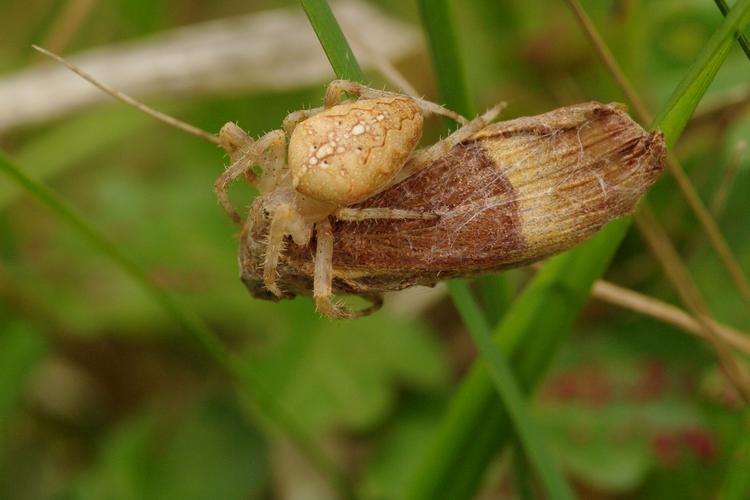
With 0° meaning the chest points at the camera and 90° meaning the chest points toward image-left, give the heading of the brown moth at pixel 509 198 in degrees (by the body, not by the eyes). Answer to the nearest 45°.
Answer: approximately 90°

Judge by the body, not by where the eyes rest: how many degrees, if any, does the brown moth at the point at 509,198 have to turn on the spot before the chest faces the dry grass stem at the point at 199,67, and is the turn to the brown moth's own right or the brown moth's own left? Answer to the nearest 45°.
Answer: approximately 45° to the brown moth's own right

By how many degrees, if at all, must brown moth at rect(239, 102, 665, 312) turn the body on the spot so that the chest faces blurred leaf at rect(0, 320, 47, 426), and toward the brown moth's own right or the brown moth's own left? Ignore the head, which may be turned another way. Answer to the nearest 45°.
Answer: approximately 45° to the brown moth's own right

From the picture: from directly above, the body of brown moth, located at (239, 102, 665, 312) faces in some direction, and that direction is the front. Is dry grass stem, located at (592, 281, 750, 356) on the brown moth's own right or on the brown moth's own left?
on the brown moth's own right

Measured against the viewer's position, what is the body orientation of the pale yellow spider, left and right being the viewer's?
facing the viewer and to the left of the viewer

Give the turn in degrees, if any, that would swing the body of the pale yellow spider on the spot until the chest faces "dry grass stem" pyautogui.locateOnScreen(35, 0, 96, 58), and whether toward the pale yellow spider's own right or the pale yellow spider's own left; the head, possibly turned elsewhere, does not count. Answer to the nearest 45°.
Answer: approximately 90° to the pale yellow spider's own right

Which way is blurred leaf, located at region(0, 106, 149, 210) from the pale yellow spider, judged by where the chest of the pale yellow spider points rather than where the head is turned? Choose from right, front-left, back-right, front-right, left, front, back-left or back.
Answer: right
